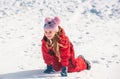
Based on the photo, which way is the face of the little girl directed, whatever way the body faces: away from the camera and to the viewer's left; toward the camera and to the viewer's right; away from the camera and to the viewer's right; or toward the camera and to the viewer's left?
toward the camera and to the viewer's left

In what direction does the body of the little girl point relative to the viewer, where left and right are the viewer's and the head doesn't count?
facing the viewer and to the left of the viewer
